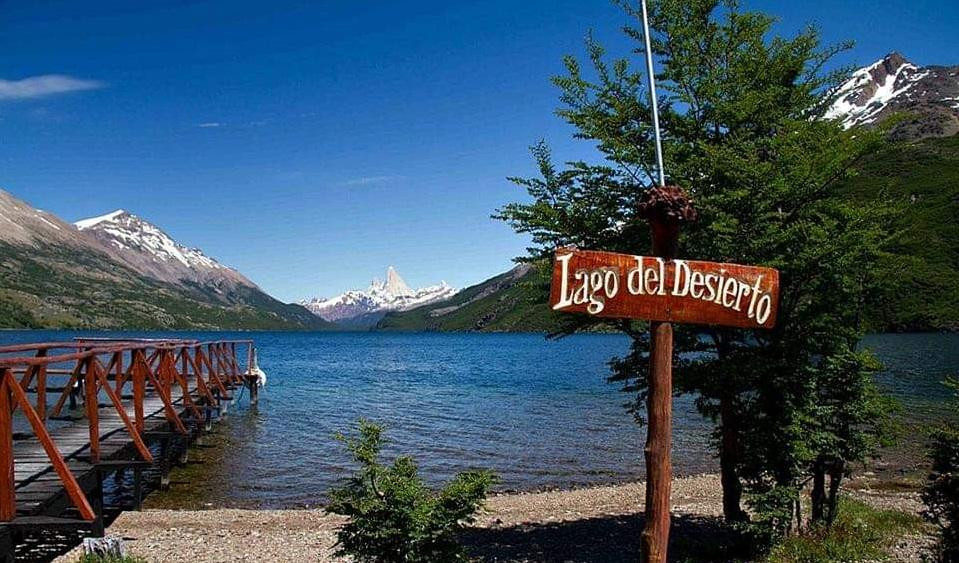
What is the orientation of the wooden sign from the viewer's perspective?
toward the camera

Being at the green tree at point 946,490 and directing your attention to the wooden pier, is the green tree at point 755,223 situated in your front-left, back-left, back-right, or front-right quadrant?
front-right

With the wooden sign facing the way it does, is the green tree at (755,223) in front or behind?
behind

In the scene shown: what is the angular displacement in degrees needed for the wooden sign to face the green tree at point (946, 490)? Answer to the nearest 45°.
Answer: approximately 135° to its left

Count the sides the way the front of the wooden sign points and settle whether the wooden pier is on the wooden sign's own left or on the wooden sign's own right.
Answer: on the wooden sign's own right

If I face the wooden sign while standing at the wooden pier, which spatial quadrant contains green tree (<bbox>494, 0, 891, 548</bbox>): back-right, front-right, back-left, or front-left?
front-left

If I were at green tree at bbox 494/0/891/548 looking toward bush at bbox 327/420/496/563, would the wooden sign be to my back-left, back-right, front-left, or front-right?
front-left

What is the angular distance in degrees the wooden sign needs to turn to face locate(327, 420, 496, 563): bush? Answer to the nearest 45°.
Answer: approximately 135° to its right
